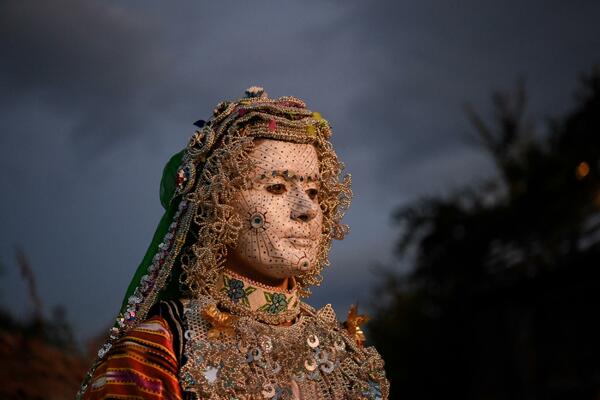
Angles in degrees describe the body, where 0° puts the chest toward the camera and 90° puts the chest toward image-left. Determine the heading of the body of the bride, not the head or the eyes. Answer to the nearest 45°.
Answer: approximately 315°

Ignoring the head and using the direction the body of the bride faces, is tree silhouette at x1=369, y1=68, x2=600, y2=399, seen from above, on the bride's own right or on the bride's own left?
on the bride's own left

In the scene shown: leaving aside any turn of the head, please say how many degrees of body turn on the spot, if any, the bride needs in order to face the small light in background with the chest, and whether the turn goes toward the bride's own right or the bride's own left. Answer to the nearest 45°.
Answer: approximately 90° to the bride's own left
